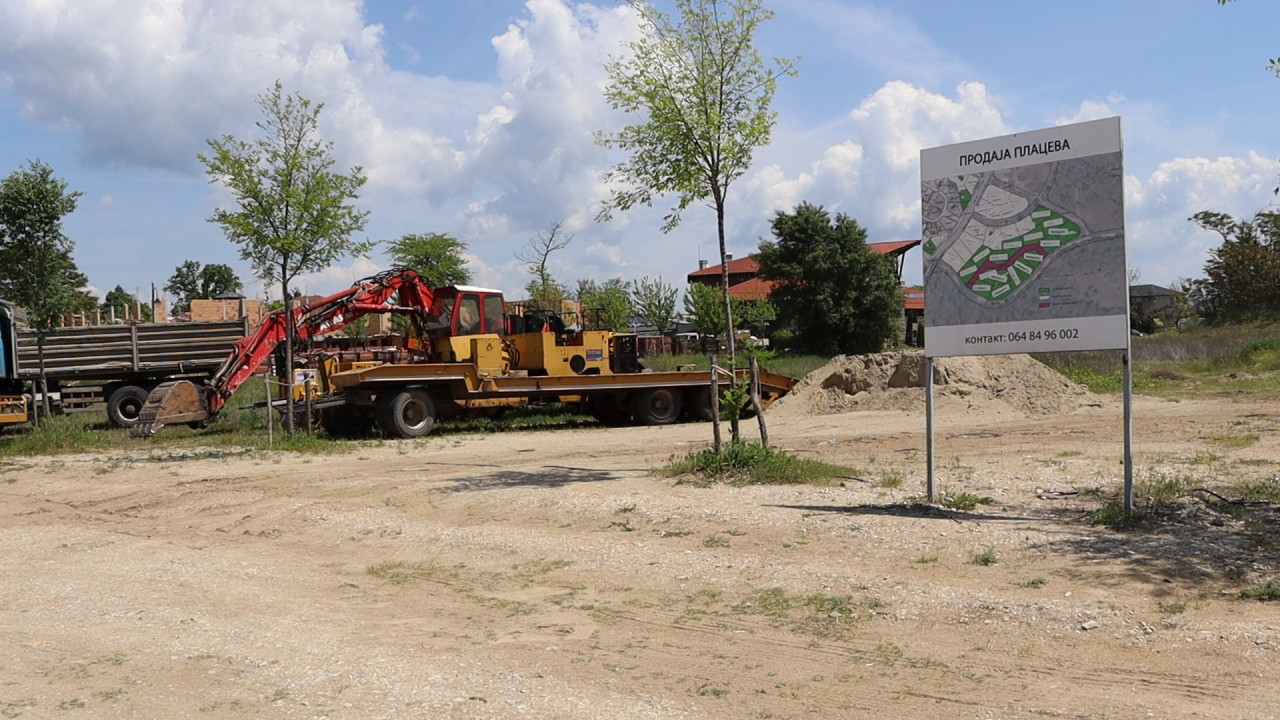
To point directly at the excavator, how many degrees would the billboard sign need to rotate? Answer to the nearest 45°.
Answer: approximately 90° to its right

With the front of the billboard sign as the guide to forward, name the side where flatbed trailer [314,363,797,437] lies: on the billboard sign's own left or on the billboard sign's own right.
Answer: on the billboard sign's own right

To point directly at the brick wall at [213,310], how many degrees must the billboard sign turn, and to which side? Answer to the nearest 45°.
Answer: approximately 90° to its right

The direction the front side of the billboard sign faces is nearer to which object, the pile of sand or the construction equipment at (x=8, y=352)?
the construction equipment

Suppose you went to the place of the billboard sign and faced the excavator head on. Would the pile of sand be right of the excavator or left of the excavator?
right

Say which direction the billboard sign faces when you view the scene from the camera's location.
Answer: facing the viewer and to the left of the viewer

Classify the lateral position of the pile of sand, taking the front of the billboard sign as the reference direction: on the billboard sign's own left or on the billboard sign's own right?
on the billboard sign's own right

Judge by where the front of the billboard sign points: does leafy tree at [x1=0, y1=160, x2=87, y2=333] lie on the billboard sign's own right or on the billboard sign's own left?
on the billboard sign's own right
